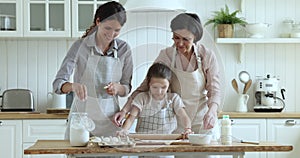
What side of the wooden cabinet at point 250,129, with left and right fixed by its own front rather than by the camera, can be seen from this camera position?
front

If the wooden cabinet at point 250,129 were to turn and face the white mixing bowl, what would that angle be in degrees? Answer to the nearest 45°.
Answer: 0° — it already faces it

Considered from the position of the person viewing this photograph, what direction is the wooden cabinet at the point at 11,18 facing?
facing the viewer

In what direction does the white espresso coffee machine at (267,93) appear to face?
toward the camera

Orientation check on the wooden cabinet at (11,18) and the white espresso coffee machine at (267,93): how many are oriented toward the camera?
2

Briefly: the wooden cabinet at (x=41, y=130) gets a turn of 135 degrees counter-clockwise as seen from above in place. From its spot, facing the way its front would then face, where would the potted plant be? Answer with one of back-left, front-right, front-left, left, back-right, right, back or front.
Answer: front-right

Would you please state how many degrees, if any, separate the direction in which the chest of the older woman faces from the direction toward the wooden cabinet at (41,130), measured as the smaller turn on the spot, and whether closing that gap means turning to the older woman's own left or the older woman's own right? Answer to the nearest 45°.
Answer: approximately 90° to the older woman's own right

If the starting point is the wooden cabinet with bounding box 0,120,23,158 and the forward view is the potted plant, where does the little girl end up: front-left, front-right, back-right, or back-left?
front-right

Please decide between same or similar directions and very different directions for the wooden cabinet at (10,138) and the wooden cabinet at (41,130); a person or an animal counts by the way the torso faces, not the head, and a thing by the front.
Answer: same or similar directions

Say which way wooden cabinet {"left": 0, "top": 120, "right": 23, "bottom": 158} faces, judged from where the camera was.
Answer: facing the viewer

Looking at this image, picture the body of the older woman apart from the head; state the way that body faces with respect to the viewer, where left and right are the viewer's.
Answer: facing the viewer and to the left of the viewer

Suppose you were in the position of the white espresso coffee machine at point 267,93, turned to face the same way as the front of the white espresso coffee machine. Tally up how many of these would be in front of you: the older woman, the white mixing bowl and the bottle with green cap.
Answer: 3
